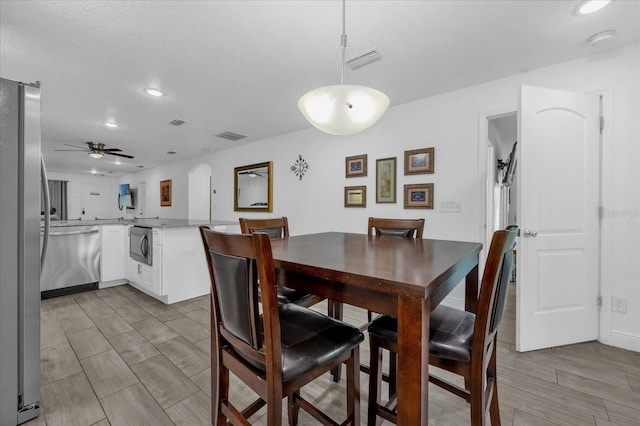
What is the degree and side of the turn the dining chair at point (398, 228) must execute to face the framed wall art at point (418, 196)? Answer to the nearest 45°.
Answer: approximately 135° to its right

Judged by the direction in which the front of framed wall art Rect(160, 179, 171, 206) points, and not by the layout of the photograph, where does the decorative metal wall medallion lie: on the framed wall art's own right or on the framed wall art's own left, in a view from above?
on the framed wall art's own left

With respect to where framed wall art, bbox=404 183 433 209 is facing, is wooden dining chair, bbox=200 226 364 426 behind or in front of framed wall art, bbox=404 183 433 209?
in front

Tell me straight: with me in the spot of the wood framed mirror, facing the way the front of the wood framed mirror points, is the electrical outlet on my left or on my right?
on my left

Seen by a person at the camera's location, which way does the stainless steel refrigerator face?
facing to the right of the viewer

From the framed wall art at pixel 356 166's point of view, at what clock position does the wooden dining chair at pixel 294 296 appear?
The wooden dining chair is roughly at 11 o'clock from the framed wall art.

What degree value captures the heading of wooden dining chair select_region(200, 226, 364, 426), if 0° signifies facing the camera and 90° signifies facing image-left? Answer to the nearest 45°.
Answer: approximately 225°

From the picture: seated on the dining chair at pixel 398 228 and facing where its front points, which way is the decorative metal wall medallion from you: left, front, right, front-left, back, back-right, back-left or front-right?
right

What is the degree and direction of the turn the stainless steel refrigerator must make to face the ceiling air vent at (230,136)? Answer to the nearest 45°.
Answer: approximately 45° to its left

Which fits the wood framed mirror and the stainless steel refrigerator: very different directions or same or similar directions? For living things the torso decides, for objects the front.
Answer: very different directions

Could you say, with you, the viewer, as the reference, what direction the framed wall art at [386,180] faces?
facing the viewer and to the left of the viewer

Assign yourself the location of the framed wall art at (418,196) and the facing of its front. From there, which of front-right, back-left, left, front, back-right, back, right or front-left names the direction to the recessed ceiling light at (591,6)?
left

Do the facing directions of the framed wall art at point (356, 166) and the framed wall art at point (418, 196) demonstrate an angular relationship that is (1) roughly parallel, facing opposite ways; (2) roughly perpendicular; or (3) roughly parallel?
roughly parallel
